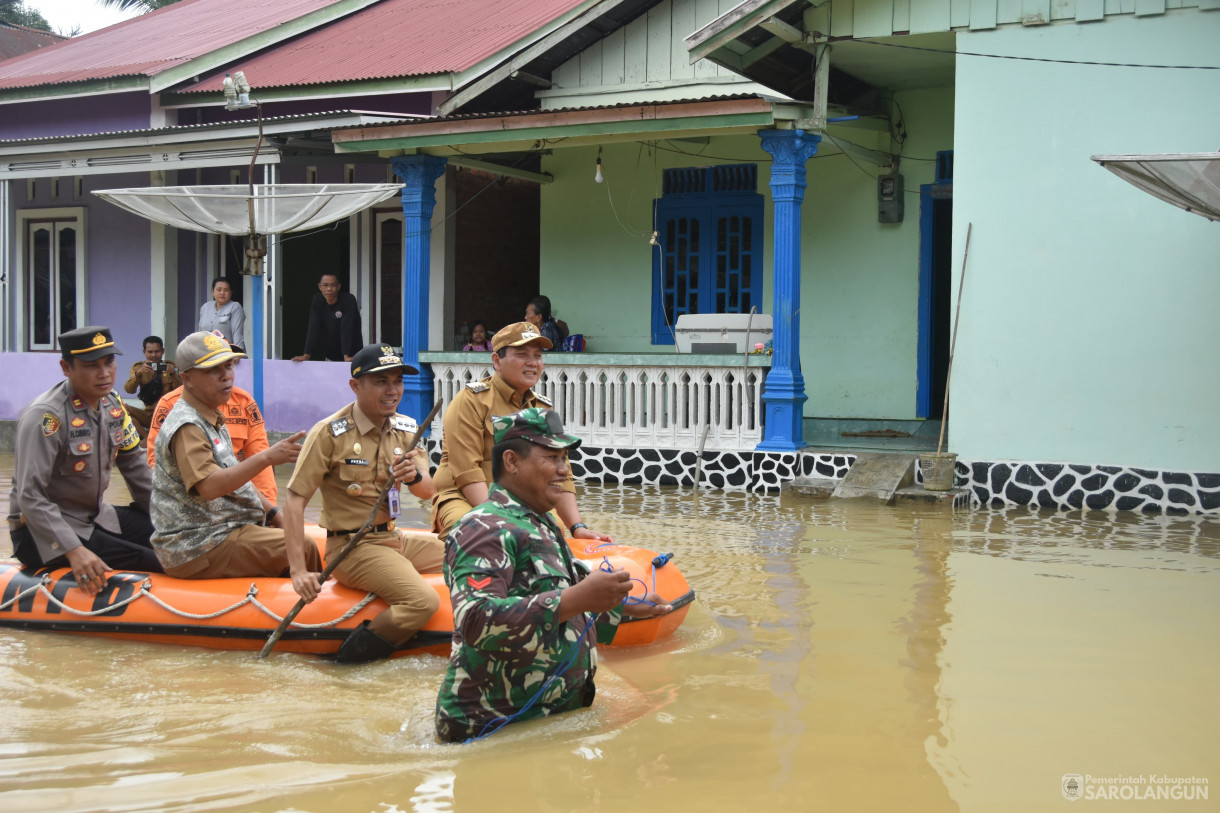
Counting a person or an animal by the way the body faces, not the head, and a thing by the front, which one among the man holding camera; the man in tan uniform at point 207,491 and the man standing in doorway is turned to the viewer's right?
the man in tan uniform

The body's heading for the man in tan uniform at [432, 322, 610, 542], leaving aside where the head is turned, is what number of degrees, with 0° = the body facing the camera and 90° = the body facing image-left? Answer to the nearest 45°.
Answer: approximately 315°

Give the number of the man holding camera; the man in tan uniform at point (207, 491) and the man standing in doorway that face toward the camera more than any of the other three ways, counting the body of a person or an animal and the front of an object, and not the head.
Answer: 2

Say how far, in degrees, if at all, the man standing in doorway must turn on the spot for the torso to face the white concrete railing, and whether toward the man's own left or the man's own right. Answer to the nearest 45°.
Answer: approximately 45° to the man's own left

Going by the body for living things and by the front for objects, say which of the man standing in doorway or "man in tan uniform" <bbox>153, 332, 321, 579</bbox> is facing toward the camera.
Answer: the man standing in doorway

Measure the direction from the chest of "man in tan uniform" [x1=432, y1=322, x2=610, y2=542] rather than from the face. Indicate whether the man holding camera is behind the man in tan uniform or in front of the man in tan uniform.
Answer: behind

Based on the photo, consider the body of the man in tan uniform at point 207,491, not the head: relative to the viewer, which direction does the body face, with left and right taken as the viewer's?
facing to the right of the viewer

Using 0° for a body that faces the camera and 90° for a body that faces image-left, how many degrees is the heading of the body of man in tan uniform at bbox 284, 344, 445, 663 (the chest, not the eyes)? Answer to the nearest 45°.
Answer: approximately 315°

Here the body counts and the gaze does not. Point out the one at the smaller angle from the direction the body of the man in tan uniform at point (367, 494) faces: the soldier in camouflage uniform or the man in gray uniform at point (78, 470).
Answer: the soldier in camouflage uniform

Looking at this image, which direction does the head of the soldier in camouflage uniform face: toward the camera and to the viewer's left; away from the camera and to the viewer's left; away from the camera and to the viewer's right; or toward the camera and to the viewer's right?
toward the camera and to the viewer's right

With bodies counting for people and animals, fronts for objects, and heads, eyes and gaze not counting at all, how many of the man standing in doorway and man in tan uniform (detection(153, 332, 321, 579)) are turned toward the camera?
1

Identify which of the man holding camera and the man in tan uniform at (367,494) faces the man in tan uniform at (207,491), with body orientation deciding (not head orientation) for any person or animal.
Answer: the man holding camera

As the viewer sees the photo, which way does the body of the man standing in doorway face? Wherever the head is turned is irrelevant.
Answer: toward the camera

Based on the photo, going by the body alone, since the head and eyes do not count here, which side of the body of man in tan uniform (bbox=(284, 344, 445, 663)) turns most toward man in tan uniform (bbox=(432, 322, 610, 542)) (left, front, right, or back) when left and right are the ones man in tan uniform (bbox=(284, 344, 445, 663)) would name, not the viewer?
left

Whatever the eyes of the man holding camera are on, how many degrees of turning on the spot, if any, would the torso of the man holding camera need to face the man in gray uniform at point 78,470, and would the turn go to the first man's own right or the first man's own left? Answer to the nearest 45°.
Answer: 0° — they already face them

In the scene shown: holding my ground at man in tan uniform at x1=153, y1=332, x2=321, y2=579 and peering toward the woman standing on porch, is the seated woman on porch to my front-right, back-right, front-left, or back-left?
front-right

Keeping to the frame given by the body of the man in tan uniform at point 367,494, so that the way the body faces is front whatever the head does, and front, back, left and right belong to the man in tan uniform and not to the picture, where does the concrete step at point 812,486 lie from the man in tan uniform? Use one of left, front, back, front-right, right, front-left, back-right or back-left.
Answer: left

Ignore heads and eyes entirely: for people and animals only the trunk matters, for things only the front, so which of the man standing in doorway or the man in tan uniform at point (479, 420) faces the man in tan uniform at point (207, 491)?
the man standing in doorway
